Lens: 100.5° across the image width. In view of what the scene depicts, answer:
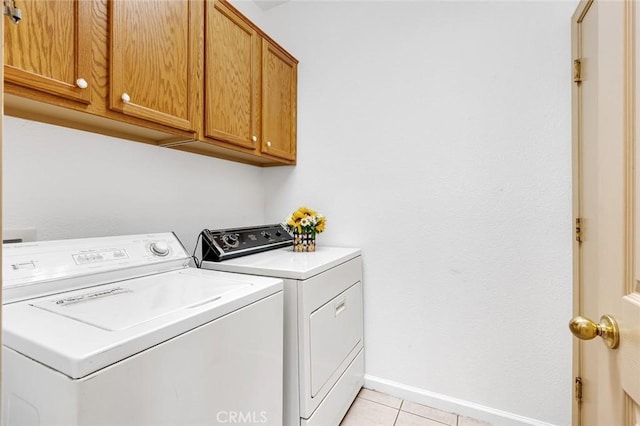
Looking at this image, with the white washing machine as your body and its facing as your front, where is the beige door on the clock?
The beige door is roughly at 12 o'clock from the white washing machine.

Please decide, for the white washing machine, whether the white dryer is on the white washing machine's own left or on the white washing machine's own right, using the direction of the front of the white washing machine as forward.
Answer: on the white washing machine's own left

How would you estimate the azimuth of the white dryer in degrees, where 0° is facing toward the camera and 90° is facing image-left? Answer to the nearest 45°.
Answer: approximately 315°

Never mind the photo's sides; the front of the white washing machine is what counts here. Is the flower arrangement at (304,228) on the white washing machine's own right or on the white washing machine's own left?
on the white washing machine's own left

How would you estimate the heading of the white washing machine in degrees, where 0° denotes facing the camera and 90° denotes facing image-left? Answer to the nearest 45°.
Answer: approximately 315°

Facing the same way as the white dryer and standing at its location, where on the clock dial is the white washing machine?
The white washing machine is roughly at 3 o'clock from the white dryer.

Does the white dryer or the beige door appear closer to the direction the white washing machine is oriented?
the beige door
